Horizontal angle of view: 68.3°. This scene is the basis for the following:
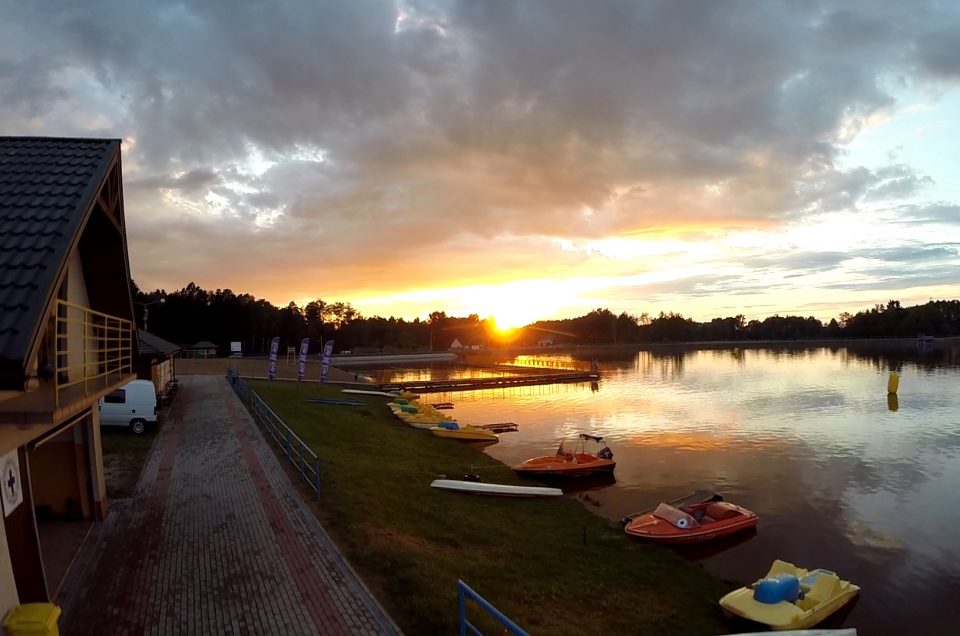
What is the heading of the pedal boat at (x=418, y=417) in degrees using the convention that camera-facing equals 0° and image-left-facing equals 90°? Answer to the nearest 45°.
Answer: approximately 90°

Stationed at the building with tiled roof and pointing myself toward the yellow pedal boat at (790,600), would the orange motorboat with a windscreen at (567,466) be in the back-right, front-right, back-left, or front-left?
front-left

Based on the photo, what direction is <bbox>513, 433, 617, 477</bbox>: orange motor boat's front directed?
to the viewer's left

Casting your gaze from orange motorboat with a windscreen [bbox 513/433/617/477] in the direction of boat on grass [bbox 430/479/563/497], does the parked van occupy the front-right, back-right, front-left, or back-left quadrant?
front-right

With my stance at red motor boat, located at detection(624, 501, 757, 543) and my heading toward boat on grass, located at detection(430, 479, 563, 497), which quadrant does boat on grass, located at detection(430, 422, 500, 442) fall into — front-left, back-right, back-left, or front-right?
front-right

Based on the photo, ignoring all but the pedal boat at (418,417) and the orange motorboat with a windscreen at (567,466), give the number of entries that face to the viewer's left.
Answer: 2

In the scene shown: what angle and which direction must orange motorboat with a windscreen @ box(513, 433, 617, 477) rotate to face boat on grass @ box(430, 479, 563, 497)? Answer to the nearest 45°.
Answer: approximately 45° to its left

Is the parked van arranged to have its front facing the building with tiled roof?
no

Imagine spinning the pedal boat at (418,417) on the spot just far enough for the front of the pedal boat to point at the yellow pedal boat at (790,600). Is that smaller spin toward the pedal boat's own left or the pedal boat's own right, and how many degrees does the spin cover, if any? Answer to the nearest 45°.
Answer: approximately 90° to the pedal boat's own left

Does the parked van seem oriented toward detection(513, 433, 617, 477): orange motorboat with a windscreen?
no

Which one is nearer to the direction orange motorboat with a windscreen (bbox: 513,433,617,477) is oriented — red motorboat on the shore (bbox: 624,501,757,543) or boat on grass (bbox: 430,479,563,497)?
the boat on grass

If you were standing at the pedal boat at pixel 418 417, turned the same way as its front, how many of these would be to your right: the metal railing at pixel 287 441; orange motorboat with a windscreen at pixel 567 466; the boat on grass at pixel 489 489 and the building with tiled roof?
0
